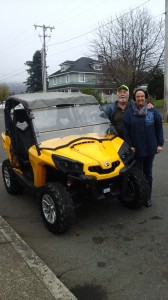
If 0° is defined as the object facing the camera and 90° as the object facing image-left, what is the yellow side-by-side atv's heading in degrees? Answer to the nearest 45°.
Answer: approximately 315°

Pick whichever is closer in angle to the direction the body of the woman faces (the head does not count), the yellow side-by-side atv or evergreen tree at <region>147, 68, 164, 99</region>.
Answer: the yellow side-by-side atv

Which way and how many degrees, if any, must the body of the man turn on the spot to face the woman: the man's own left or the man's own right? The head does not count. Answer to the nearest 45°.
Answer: approximately 45° to the man's own left

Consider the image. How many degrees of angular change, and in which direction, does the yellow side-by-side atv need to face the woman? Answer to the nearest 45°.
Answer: approximately 45° to its left

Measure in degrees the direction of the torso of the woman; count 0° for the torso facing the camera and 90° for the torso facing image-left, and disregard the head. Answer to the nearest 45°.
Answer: approximately 0°

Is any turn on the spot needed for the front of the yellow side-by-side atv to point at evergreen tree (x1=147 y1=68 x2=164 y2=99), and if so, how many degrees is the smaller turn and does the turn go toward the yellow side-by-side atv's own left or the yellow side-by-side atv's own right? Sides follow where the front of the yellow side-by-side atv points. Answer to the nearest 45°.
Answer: approximately 135° to the yellow side-by-side atv's own left

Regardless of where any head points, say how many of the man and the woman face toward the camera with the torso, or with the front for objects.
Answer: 2

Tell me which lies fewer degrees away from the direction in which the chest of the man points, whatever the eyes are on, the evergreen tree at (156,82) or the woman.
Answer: the woman

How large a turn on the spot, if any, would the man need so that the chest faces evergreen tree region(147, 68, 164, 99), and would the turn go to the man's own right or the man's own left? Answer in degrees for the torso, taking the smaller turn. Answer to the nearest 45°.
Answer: approximately 180°

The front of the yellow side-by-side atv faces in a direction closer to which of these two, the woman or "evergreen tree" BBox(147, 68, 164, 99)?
the woman
